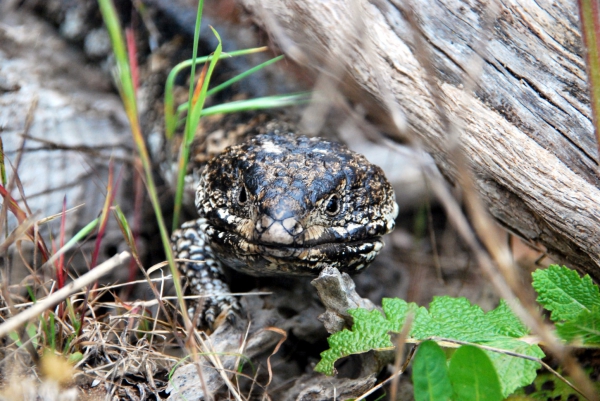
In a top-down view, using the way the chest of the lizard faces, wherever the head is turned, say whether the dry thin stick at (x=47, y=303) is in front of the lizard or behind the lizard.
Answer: in front

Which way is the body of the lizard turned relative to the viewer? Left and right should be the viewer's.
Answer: facing the viewer

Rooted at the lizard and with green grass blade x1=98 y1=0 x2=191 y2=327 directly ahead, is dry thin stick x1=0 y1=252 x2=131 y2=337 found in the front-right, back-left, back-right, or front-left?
front-left

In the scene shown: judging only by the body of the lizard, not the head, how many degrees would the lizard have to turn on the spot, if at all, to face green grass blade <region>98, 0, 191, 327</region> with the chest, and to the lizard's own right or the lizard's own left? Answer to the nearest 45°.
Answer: approximately 45° to the lizard's own right
